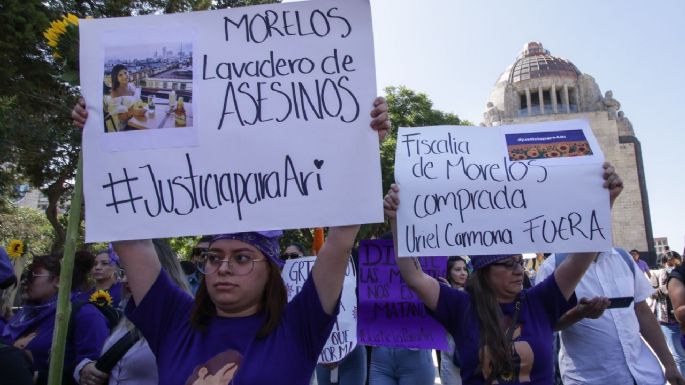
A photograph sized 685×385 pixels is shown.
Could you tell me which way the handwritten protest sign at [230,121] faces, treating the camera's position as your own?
facing the viewer

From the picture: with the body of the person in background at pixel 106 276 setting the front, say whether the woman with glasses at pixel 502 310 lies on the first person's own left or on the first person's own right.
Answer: on the first person's own left

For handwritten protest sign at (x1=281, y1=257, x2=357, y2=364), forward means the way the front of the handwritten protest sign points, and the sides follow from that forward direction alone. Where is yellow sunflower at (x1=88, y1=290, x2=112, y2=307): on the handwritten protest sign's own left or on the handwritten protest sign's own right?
on the handwritten protest sign's own right

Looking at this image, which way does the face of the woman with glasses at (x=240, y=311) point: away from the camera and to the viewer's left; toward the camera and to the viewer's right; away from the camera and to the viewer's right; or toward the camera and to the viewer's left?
toward the camera and to the viewer's left

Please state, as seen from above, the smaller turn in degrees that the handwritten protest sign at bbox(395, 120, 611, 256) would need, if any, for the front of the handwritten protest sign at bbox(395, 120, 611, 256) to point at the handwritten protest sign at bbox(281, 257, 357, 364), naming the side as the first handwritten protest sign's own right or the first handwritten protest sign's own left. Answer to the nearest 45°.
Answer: approximately 135° to the first handwritten protest sign's own right

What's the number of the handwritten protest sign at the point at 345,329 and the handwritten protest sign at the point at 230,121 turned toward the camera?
2

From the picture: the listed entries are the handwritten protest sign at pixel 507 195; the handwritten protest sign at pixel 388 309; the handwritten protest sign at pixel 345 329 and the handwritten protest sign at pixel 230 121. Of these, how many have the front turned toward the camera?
4

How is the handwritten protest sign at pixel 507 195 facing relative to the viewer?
toward the camera

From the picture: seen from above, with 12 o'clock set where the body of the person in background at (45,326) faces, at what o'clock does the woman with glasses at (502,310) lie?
The woman with glasses is roughly at 9 o'clock from the person in background.

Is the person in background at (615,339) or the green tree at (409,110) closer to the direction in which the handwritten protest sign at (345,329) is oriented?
the person in background

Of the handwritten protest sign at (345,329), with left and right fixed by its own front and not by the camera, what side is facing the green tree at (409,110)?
back

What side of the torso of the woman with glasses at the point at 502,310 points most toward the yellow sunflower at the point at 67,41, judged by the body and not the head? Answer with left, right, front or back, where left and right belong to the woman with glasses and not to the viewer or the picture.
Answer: right

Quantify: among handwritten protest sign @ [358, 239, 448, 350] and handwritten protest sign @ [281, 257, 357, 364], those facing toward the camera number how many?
2

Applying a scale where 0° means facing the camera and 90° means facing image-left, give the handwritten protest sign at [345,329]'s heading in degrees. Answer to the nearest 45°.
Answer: approximately 0°

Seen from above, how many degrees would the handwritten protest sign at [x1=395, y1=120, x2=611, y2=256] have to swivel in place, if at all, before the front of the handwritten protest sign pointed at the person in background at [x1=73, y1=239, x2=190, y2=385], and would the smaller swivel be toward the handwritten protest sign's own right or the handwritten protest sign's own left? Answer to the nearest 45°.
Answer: approximately 90° to the handwritten protest sign's own right

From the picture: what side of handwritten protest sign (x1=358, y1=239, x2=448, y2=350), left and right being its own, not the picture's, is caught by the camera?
front
